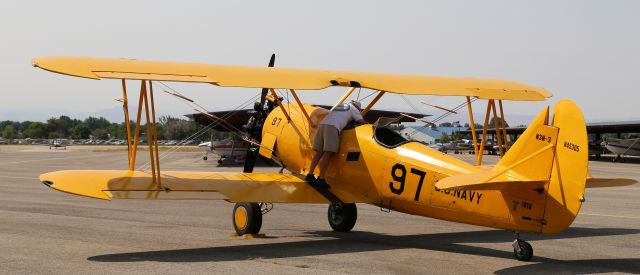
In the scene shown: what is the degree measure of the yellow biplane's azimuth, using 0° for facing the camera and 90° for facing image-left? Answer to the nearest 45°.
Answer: approximately 135°
